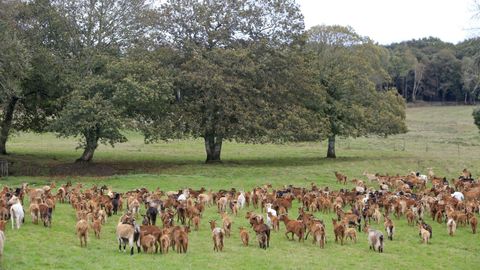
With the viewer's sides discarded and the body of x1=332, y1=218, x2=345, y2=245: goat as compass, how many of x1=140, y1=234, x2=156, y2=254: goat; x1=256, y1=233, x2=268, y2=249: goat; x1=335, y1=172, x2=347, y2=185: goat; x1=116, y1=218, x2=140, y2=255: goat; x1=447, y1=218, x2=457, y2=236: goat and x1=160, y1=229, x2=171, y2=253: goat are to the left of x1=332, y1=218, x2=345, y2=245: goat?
4

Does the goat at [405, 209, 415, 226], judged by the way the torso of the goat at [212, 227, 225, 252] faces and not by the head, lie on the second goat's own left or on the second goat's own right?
on the second goat's own right

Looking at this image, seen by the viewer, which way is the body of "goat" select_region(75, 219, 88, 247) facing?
away from the camera

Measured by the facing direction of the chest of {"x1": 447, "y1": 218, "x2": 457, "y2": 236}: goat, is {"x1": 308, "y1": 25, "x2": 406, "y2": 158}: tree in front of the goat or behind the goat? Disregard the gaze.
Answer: in front

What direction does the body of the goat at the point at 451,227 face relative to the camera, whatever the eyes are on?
away from the camera

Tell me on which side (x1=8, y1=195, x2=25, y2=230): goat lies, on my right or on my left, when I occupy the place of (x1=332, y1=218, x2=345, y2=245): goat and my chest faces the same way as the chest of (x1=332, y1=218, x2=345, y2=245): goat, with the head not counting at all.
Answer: on my left

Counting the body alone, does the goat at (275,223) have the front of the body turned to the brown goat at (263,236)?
no

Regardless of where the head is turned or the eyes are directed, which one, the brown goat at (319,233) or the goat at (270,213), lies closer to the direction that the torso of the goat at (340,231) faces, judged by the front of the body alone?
the goat

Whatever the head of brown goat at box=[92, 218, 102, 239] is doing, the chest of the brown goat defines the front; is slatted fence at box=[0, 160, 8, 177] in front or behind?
in front

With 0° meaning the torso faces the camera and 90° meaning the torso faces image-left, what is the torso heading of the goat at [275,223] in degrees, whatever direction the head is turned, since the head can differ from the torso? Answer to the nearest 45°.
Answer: approximately 135°

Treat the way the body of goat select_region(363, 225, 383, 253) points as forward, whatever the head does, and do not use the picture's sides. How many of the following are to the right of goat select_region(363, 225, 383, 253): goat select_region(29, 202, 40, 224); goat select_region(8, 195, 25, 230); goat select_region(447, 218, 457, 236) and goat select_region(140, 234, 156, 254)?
1

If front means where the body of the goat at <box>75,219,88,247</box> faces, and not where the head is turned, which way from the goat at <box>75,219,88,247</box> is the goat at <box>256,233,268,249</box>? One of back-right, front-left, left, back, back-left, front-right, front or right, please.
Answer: right

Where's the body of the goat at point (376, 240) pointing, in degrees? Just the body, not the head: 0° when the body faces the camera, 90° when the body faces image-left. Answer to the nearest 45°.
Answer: approximately 135°

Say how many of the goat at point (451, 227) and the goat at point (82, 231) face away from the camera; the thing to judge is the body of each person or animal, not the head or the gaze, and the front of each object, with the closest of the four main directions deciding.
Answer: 2

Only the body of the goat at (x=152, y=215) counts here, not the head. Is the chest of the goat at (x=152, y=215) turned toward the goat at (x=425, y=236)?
no

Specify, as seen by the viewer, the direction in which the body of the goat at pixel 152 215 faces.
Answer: away from the camera

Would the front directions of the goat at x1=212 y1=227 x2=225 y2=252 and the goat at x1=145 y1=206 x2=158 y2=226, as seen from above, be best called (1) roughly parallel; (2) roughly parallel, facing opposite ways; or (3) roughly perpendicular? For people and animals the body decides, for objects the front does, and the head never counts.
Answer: roughly parallel
